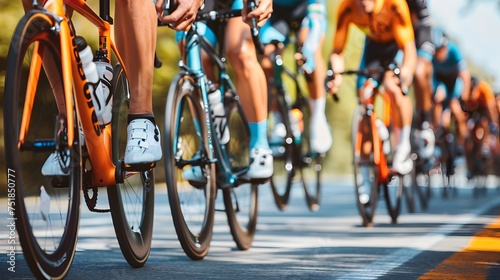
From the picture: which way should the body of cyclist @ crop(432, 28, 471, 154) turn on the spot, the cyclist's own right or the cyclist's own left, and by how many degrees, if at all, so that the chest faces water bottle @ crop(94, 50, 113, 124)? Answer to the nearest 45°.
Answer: approximately 45° to the cyclist's own left

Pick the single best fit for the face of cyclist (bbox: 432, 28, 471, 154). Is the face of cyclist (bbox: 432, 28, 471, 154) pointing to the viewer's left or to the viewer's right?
to the viewer's left

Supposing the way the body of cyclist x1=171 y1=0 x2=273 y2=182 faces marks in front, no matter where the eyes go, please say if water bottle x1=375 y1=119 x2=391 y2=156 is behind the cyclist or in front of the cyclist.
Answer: behind
